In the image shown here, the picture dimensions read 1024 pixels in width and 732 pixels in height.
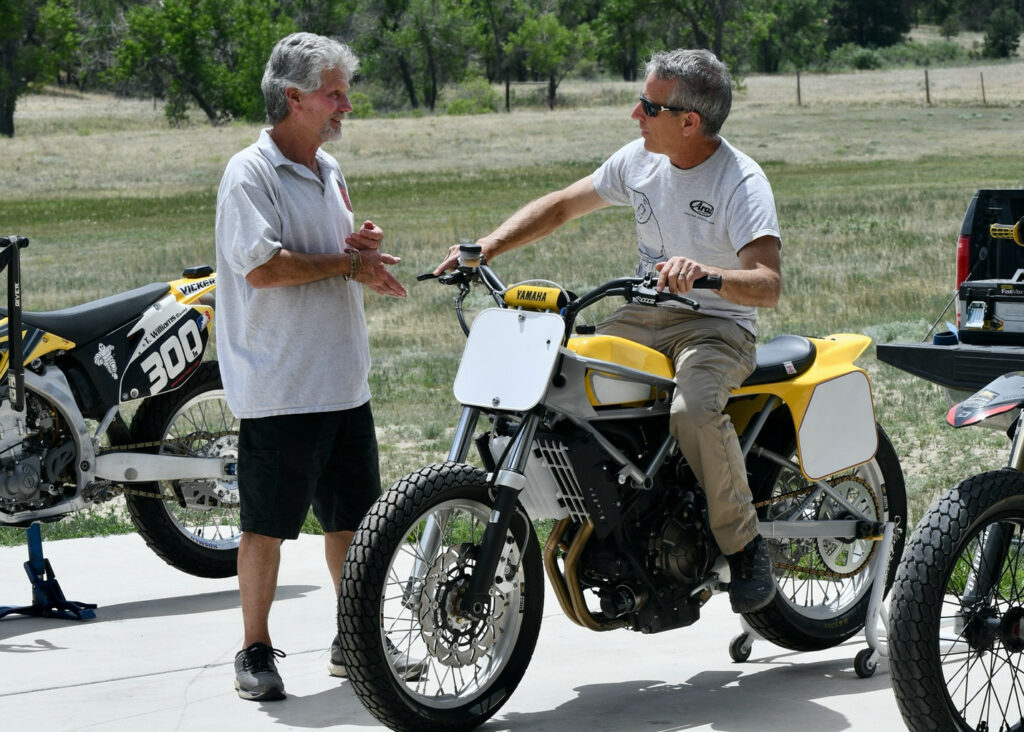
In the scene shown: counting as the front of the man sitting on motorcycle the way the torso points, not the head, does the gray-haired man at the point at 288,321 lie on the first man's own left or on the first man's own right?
on the first man's own right

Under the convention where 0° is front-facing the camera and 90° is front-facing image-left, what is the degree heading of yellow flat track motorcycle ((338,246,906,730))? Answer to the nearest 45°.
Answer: approximately 45°

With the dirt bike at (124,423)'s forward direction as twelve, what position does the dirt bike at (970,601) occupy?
the dirt bike at (970,601) is roughly at 8 o'clock from the dirt bike at (124,423).

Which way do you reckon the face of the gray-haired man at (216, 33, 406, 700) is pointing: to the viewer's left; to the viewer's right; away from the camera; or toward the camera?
to the viewer's right

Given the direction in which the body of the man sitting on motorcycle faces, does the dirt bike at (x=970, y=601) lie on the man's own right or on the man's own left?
on the man's own left

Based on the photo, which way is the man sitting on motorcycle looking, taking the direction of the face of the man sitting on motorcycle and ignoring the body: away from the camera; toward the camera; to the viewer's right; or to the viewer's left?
to the viewer's left

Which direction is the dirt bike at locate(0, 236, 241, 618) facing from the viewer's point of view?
to the viewer's left

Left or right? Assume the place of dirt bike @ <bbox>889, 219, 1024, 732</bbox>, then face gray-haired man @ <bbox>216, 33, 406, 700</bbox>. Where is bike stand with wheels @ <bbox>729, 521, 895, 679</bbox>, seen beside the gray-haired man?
right

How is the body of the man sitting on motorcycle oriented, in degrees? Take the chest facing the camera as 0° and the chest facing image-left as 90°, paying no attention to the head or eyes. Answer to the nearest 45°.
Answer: approximately 45°
